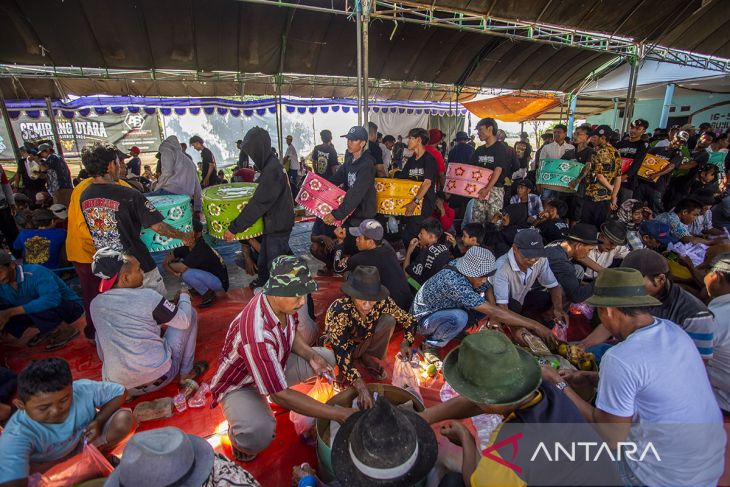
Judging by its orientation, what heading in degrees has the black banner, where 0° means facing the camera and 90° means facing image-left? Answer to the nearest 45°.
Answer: approximately 0°

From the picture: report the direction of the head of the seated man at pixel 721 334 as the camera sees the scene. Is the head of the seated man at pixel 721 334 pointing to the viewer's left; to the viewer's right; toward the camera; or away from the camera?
to the viewer's left

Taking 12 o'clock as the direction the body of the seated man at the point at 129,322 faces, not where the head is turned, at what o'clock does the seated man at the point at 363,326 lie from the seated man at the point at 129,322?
the seated man at the point at 363,326 is roughly at 2 o'clock from the seated man at the point at 129,322.

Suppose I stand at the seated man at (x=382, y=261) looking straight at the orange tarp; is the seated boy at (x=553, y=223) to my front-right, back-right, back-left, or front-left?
front-right

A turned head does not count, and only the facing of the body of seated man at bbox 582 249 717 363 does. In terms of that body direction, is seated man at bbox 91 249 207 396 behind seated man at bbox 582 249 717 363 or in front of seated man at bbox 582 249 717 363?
in front

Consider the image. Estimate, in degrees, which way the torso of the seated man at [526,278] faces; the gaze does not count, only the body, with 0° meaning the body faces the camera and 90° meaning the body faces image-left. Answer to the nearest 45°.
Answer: approximately 315°

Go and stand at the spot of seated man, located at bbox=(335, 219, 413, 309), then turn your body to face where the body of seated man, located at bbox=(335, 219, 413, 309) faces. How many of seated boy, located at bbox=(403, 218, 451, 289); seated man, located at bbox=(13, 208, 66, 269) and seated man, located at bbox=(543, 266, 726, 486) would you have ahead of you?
1

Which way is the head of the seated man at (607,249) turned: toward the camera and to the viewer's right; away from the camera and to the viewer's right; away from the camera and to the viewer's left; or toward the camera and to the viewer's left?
toward the camera and to the viewer's left

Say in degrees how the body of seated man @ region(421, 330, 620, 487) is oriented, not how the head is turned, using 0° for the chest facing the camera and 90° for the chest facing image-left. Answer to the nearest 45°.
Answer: approximately 90°

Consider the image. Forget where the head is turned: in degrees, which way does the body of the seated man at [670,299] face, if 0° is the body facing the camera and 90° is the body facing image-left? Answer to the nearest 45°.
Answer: approximately 90°

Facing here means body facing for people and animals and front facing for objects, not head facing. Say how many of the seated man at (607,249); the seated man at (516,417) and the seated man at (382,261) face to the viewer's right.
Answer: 0

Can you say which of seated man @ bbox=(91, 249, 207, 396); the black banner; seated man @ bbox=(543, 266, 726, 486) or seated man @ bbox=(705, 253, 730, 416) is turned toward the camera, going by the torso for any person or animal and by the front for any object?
the black banner
